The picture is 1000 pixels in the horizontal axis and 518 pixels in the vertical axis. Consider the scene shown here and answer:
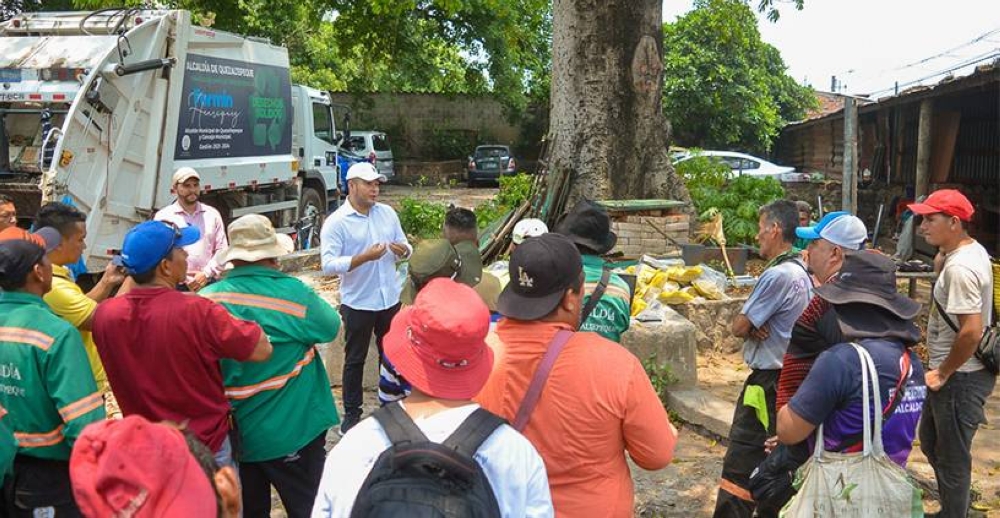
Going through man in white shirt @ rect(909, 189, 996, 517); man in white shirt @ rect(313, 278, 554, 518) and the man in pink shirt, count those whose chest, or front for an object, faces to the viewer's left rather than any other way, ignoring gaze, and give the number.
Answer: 1

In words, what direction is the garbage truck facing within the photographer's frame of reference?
facing away from the viewer and to the right of the viewer

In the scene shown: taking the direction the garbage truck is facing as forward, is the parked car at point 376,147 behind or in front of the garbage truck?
in front

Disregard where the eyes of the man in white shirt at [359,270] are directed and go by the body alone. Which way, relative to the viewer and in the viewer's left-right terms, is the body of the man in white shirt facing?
facing the viewer and to the right of the viewer

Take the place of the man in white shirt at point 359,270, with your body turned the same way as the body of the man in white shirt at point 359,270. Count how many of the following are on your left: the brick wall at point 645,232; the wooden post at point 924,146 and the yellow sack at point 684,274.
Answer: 3

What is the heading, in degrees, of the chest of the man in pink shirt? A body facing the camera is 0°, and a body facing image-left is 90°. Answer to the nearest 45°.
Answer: approximately 315°

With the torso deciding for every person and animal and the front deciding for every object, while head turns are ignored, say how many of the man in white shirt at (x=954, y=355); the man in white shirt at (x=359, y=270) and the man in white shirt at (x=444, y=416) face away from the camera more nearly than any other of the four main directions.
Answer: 1

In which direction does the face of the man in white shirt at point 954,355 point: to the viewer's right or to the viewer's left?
to the viewer's left

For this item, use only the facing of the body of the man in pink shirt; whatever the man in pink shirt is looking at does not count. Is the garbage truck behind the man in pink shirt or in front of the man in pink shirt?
behind

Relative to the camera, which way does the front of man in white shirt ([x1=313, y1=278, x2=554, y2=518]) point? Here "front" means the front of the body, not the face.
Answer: away from the camera

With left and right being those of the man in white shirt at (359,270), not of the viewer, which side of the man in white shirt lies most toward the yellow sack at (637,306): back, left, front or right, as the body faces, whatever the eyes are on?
left

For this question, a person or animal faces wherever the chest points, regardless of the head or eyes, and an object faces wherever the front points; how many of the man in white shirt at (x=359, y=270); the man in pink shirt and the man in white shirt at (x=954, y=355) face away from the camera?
0

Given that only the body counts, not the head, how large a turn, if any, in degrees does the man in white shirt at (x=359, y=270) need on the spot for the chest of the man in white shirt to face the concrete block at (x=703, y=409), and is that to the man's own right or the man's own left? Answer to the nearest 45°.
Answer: approximately 45° to the man's own left

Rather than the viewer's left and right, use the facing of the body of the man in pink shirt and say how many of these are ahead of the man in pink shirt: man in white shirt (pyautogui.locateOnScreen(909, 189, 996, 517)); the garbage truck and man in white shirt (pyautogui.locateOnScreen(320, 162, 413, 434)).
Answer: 2

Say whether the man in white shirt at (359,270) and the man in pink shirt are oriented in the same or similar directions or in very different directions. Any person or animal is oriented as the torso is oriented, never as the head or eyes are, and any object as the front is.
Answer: same or similar directions

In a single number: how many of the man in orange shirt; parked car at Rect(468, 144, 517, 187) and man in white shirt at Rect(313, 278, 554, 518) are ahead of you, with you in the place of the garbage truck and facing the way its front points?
1

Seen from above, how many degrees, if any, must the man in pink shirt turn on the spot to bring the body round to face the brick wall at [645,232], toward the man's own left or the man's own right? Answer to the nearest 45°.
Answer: approximately 45° to the man's own left
